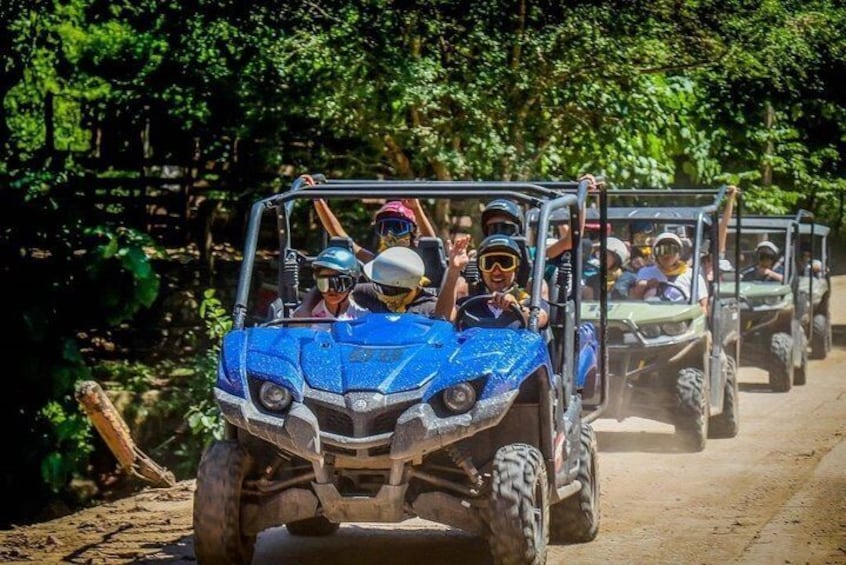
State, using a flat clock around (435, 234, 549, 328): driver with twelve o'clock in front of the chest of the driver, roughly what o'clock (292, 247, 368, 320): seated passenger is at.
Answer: The seated passenger is roughly at 3 o'clock from the driver.

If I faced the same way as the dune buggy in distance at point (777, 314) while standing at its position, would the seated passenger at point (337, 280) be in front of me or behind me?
in front

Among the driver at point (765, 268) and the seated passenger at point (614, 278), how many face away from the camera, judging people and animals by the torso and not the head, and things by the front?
0

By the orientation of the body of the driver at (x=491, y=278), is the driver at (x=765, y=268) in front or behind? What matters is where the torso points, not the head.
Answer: behind

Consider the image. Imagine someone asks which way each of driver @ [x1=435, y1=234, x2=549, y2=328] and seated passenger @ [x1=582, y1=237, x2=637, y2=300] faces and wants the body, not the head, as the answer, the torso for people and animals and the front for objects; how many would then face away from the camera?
0

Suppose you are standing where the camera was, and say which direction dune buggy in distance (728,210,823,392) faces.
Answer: facing the viewer and to the left of the viewer

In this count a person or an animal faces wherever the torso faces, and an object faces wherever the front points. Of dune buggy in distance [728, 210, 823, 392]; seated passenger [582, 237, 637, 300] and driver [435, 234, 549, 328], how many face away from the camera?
0

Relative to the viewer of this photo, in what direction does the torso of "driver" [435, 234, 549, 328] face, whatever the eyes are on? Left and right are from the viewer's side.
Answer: facing the viewer

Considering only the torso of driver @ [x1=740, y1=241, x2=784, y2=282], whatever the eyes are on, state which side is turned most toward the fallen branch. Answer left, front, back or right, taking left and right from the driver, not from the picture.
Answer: front

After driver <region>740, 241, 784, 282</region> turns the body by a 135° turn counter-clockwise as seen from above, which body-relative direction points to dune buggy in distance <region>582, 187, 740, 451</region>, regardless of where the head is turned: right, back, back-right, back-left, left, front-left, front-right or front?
right

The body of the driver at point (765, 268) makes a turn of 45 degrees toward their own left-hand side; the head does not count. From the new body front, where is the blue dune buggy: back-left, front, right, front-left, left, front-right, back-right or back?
front

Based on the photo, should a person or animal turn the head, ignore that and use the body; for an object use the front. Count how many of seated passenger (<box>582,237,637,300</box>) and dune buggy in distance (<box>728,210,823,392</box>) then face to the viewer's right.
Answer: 0
